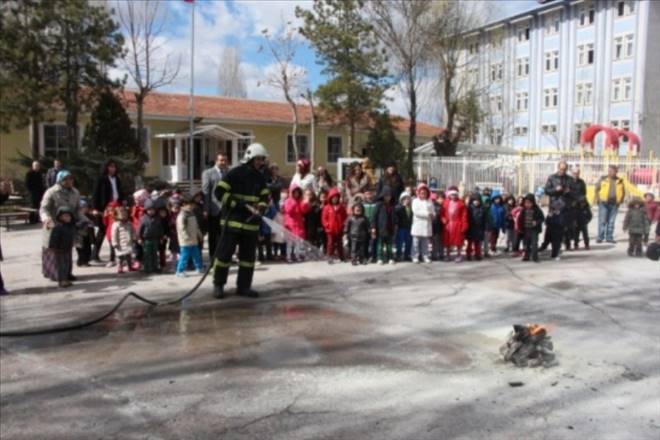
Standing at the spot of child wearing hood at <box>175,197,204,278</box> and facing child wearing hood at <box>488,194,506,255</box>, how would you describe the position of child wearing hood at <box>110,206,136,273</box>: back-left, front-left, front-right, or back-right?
back-left

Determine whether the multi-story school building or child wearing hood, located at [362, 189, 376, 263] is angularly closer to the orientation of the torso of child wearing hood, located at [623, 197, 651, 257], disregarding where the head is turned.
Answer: the child wearing hood

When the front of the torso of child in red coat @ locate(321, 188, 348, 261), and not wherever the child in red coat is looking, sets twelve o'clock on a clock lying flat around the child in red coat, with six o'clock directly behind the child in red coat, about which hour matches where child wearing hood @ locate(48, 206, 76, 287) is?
The child wearing hood is roughly at 2 o'clock from the child in red coat.

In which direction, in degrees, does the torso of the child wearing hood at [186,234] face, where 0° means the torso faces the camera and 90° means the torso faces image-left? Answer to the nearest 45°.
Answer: approximately 315°

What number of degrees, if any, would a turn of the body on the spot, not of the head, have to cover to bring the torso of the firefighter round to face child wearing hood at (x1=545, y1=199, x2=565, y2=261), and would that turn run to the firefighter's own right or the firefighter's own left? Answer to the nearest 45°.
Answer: approximately 90° to the firefighter's own left

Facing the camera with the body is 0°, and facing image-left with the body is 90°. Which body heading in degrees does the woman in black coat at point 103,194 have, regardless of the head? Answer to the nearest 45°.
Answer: approximately 315°

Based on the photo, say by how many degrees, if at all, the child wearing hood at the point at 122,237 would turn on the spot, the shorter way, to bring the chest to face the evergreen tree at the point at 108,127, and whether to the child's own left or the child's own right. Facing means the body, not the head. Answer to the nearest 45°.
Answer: approximately 135° to the child's own left
